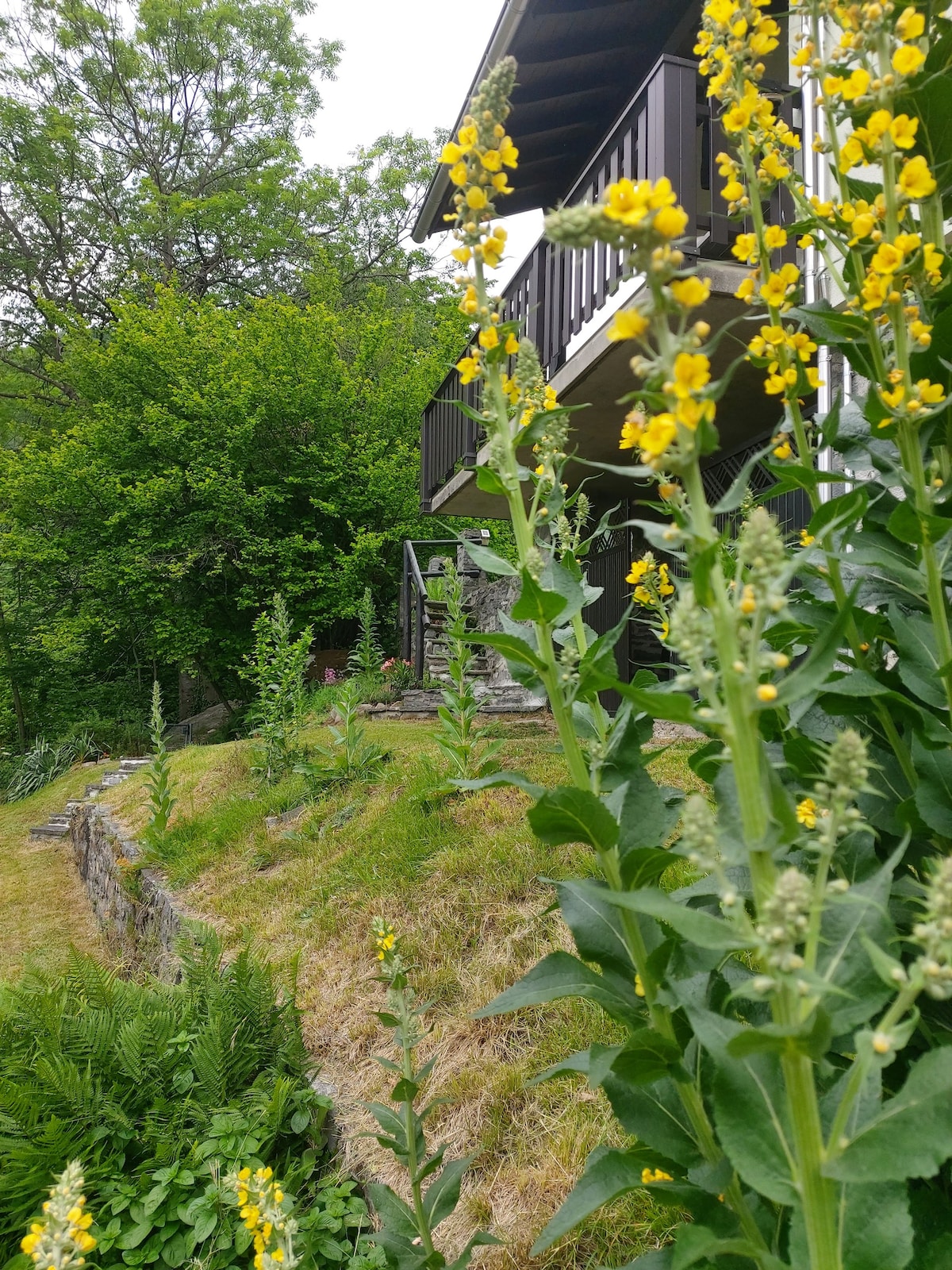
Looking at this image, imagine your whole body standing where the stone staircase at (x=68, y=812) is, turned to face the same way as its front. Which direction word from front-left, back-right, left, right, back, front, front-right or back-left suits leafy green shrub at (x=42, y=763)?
back-right

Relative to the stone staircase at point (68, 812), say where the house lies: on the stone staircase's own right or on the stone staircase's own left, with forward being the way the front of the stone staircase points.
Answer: on the stone staircase's own left

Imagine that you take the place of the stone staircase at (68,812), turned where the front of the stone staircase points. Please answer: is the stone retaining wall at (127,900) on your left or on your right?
on your left

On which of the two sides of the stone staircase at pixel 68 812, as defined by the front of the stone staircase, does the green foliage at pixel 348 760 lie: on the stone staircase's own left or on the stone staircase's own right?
on the stone staircase's own left

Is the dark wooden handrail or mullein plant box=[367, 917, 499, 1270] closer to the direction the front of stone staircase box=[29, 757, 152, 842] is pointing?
the mullein plant

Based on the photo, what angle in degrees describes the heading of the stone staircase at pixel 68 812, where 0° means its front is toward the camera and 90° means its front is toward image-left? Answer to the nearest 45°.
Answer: approximately 45°

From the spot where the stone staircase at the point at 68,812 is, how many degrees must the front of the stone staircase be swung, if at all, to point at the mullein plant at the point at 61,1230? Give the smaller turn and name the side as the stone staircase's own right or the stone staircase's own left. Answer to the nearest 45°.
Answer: approximately 45° to the stone staircase's own left
